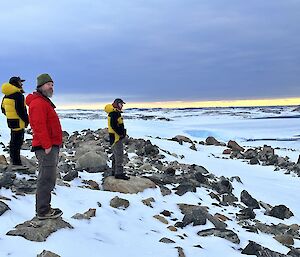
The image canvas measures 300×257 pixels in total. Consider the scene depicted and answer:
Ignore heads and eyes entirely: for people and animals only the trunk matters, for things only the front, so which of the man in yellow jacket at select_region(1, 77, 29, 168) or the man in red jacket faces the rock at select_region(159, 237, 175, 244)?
the man in red jacket

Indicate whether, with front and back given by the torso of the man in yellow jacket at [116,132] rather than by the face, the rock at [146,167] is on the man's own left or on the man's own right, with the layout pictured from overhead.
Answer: on the man's own left

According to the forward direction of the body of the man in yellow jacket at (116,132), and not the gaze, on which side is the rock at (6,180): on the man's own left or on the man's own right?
on the man's own right

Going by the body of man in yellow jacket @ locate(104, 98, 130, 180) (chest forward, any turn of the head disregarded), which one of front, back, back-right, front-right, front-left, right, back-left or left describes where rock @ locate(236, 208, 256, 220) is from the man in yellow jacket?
front

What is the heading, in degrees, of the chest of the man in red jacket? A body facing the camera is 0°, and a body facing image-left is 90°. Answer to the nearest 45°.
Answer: approximately 270°

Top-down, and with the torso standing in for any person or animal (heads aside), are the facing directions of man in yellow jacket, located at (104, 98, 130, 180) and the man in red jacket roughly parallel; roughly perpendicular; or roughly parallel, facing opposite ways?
roughly parallel

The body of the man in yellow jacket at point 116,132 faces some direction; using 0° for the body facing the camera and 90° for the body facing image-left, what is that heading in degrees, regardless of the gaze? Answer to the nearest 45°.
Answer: approximately 270°

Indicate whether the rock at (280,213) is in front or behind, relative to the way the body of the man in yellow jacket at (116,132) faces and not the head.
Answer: in front

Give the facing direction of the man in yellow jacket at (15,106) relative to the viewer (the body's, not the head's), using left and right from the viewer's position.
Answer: facing away from the viewer and to the right of the viewer

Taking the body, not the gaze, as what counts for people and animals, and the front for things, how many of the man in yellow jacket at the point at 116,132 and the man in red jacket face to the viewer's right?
2

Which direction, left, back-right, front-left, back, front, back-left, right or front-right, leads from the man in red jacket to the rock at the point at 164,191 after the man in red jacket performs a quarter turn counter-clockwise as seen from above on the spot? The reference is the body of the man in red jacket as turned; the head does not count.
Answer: front-right

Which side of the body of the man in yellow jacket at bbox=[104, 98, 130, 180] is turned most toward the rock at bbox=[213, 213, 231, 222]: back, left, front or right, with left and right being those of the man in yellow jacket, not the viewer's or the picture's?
front
